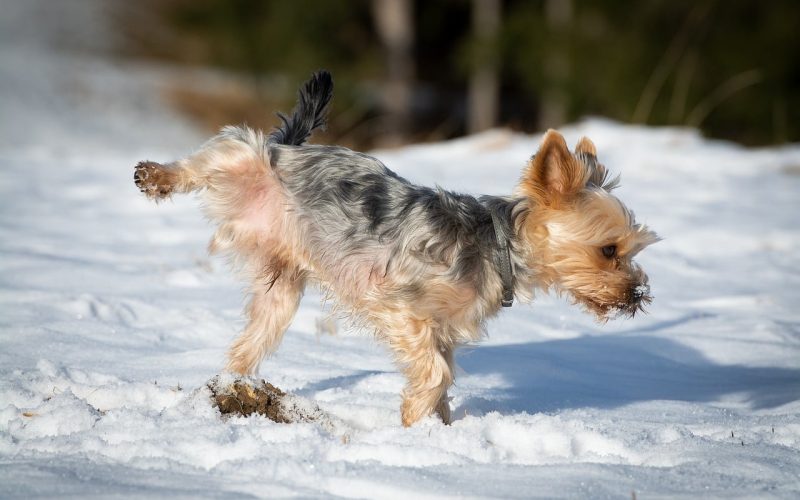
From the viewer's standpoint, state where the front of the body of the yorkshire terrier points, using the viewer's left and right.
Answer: facing to the right of the viewer
